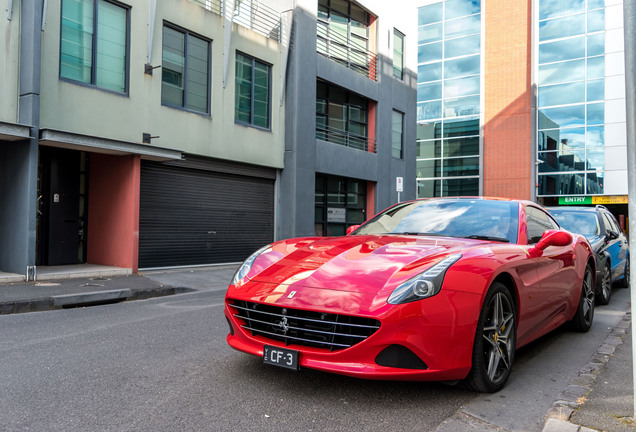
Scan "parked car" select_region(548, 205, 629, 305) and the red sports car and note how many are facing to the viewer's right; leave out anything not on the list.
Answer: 0

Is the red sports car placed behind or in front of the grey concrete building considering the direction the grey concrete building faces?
in front

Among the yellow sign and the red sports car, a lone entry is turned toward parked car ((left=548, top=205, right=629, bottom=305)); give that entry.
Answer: the yellow sign

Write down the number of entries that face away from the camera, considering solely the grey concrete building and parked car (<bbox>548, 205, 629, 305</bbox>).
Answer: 0

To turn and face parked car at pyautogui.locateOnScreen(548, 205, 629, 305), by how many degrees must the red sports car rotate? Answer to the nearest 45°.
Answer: approximately 180°

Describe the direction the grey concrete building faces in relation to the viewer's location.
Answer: facing the viewer and to the right of the viewer

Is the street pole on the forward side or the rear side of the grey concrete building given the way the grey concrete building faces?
on the forward side

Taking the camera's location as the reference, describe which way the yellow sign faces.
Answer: facing the viewer

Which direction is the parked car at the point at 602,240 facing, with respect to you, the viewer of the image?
facing the viewer and to the left of the viewer

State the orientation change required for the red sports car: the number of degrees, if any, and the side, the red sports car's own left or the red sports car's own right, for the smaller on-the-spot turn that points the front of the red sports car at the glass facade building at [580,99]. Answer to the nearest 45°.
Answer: approximately 135° to the red sports car's own right

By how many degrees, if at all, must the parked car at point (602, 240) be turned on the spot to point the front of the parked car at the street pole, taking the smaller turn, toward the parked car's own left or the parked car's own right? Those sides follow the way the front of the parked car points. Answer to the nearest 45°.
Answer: approximately 45° to the parked car's own left

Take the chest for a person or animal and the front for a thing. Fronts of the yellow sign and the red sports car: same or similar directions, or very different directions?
same or similar directions

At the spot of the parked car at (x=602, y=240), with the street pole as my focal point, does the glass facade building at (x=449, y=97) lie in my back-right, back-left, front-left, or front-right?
back-right

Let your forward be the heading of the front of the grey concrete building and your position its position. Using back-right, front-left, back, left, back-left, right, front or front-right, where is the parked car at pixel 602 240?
front
